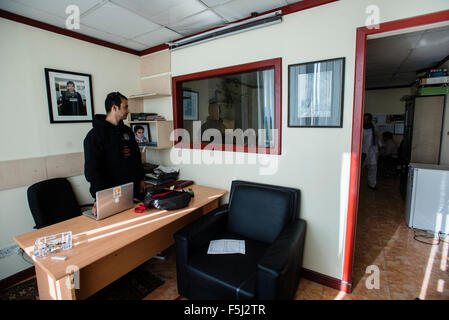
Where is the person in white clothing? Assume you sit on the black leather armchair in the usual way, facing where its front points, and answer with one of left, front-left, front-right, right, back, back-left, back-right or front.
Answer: back

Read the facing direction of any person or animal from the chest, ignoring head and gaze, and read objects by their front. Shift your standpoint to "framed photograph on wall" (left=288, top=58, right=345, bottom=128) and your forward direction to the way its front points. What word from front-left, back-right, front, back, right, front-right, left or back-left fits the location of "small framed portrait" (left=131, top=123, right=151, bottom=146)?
front-right

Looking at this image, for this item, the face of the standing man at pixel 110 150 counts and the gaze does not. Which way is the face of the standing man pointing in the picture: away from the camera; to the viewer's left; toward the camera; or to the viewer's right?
to the viewer's right

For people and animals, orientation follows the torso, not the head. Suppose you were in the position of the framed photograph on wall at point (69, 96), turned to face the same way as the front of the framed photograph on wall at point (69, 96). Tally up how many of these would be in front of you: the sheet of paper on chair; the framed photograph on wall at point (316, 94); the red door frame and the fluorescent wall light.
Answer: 4

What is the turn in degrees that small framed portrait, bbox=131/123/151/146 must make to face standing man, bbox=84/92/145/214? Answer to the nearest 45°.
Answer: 0° — it already faces them

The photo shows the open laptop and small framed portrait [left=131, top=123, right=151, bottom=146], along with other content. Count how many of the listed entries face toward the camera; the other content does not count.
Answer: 1

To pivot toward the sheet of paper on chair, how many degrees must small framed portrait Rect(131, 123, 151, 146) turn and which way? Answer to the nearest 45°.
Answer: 0° — it already faces it
